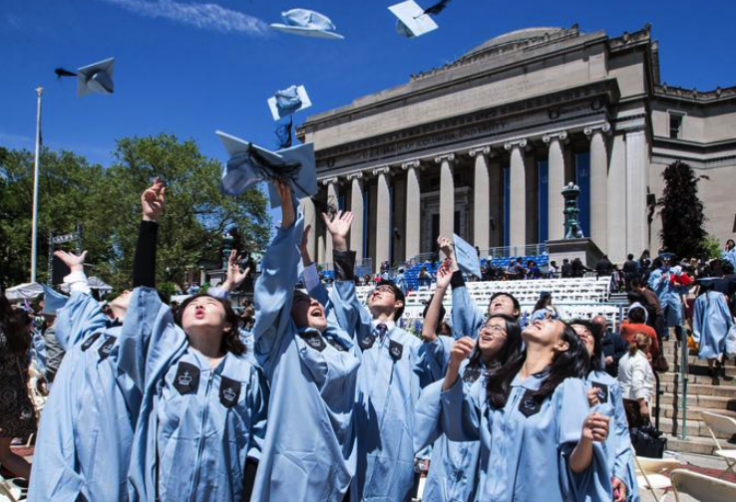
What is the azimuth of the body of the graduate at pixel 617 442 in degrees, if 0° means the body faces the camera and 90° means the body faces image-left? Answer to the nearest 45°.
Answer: approximately 45°

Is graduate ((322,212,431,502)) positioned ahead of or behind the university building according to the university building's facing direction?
ahead

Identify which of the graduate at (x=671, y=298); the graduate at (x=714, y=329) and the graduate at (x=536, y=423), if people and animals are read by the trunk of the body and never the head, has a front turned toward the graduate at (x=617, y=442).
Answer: the graduate at (x=671, y=298)

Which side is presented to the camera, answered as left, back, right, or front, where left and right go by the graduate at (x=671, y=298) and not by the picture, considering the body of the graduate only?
front

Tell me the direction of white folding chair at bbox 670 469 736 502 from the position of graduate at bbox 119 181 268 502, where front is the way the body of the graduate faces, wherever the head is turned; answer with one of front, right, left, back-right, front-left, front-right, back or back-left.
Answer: left

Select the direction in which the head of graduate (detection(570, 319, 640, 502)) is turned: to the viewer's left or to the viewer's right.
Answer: to the viewer's left

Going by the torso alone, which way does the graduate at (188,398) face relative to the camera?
toward the camera

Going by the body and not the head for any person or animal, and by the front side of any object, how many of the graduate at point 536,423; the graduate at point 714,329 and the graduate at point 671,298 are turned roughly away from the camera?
1

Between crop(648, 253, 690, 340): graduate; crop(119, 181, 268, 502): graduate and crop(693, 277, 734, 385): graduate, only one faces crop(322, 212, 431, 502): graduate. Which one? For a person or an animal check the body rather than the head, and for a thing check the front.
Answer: crop(648, 253, 690, 340): graduate

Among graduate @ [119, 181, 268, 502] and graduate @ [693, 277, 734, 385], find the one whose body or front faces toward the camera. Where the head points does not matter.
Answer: graduate @ [119, 181, 268, 502]

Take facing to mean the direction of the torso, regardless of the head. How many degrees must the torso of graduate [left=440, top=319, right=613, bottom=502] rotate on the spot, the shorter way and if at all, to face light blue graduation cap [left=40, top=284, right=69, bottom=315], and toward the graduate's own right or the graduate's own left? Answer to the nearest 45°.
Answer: approximately 45° to the graduate's own right
